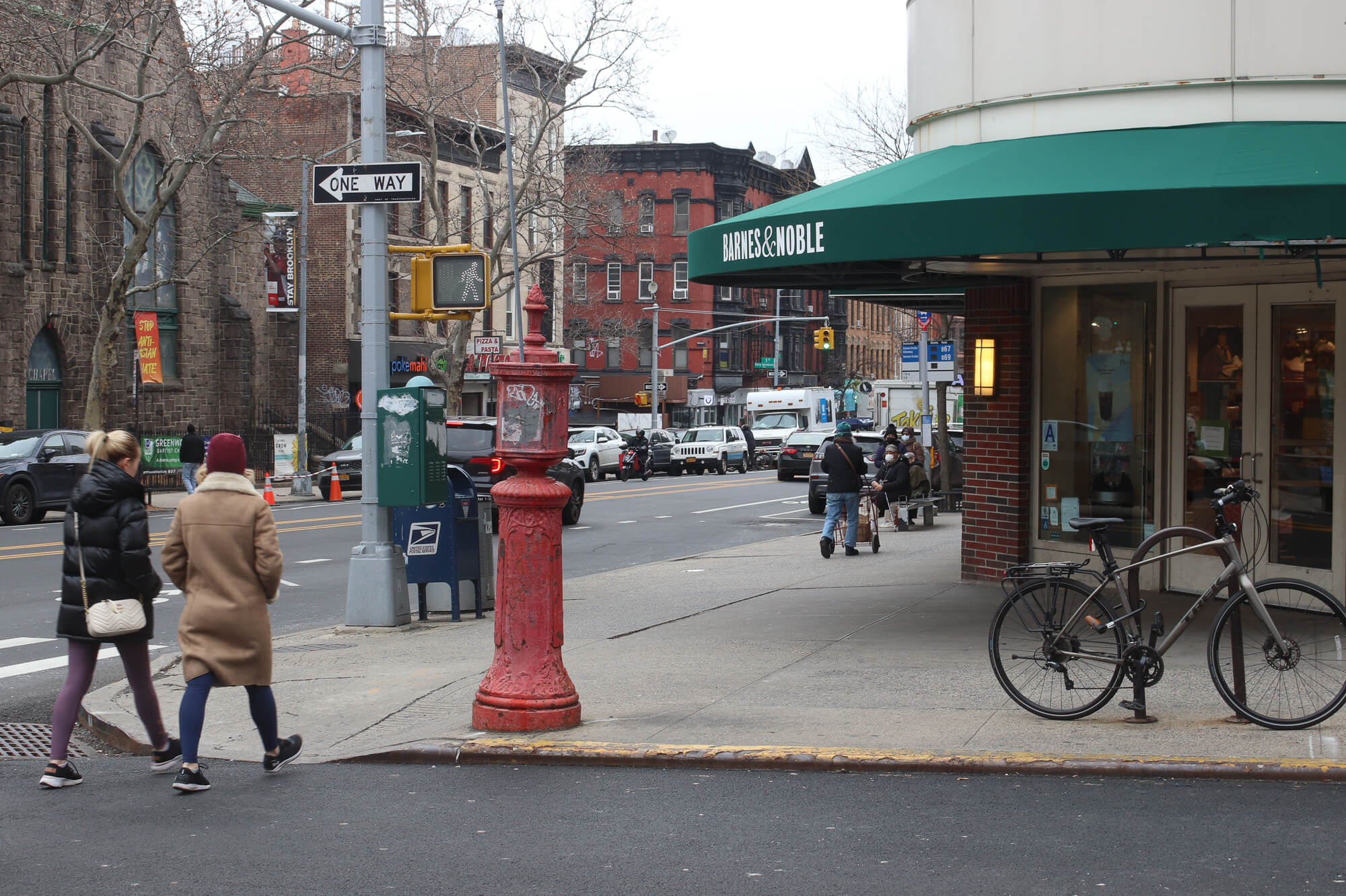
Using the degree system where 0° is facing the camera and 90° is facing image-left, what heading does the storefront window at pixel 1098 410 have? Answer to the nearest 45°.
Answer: approximately 0°

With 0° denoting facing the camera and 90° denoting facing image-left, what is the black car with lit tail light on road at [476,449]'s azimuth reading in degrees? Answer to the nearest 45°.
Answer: approximately 225°

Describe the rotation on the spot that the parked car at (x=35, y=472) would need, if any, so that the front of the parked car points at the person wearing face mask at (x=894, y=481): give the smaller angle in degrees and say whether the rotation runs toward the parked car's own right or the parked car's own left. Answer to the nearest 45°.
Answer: approximately 90° to the parked car's own left

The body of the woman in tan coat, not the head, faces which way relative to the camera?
away from the camera

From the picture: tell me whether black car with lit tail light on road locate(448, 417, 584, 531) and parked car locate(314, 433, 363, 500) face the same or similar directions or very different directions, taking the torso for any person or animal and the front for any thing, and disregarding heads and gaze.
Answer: very different directions

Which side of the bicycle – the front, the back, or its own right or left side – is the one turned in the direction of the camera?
right

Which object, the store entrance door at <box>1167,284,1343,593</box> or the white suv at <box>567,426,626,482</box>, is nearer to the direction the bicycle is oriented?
the store entrance door

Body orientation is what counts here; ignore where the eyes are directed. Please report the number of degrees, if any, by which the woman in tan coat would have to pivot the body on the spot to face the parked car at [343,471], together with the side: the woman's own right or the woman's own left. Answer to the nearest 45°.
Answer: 0° — they already face it

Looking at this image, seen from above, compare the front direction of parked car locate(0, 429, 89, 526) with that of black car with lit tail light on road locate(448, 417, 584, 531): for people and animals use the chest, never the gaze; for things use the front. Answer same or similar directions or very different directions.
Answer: very different directions

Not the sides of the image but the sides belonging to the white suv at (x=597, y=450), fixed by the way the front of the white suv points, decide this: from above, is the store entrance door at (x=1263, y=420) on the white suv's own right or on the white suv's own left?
on the white suv's own left
